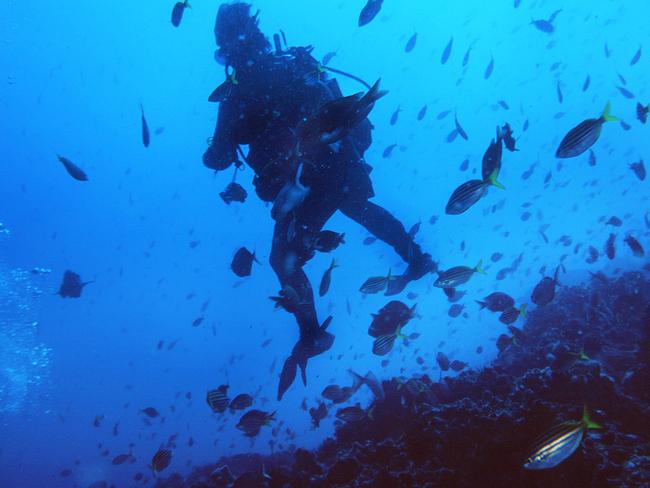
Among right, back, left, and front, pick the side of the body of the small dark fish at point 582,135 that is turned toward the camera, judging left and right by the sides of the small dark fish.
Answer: left

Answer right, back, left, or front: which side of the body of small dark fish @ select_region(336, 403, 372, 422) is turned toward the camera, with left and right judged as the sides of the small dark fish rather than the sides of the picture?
left

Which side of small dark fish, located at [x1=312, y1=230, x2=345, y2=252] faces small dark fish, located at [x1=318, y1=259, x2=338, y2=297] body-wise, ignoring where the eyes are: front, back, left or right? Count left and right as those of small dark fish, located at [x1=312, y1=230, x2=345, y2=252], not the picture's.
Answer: right

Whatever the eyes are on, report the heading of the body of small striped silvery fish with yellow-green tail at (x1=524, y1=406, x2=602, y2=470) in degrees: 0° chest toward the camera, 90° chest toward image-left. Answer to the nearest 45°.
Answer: approximately 90°

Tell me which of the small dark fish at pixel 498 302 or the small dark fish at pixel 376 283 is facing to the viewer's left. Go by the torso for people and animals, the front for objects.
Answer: the small dark fish at pixel 376 283

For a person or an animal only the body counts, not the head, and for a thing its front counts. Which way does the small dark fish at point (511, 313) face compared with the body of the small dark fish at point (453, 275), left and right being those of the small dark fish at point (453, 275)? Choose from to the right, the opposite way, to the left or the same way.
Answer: the same way

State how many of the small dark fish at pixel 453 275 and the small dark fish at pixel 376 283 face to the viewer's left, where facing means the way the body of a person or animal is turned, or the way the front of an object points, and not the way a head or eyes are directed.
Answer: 2

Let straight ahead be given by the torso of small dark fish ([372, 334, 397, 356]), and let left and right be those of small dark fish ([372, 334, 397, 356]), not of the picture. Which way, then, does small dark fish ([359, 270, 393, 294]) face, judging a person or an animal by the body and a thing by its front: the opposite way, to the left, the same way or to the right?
the same way

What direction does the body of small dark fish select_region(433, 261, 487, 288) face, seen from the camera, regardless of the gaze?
to the viewer's left

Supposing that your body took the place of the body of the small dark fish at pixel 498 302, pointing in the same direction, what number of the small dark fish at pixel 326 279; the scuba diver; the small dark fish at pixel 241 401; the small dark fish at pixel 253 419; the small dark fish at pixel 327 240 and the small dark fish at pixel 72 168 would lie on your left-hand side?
0

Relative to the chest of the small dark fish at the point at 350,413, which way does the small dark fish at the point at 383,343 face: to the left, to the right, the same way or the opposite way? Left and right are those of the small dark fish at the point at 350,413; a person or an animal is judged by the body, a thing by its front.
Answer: the same way

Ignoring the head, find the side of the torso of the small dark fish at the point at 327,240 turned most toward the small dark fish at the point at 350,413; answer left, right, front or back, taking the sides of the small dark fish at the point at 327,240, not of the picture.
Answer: right
